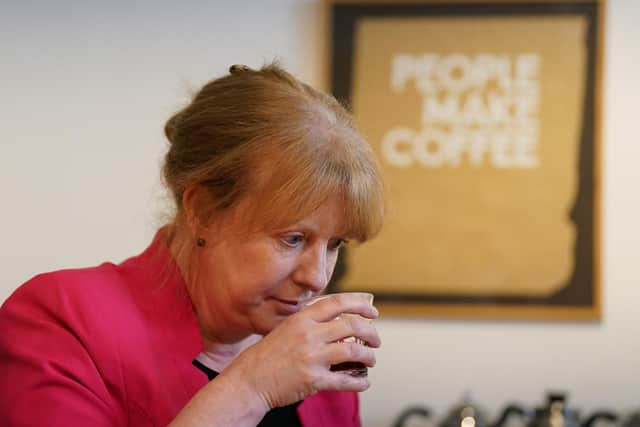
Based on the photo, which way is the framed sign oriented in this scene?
toward the camera

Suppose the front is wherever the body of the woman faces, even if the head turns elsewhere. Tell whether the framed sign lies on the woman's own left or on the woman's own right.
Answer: on the woman's own left

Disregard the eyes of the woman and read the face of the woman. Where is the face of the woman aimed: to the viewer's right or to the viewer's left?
to the viewer's right

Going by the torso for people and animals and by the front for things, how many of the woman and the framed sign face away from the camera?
0

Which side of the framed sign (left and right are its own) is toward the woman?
front
